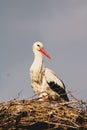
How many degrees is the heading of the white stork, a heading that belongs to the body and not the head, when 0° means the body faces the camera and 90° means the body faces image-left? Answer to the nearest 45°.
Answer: approximately 45°
